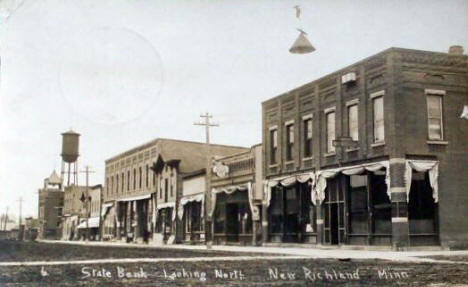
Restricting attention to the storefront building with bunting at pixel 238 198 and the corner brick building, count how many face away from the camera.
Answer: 0

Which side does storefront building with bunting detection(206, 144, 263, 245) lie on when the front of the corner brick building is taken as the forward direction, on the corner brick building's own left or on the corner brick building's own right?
on the corner brick building's own right

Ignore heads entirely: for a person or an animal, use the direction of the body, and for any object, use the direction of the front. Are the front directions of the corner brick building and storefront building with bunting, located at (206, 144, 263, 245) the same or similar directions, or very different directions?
same or similar directions

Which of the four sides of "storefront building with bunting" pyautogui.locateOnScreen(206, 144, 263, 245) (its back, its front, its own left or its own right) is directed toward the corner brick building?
left

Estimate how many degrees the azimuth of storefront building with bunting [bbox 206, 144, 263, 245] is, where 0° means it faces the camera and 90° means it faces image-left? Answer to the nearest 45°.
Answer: approximately 45°

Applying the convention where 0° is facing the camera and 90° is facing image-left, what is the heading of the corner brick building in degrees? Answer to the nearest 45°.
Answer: approximately 45°
